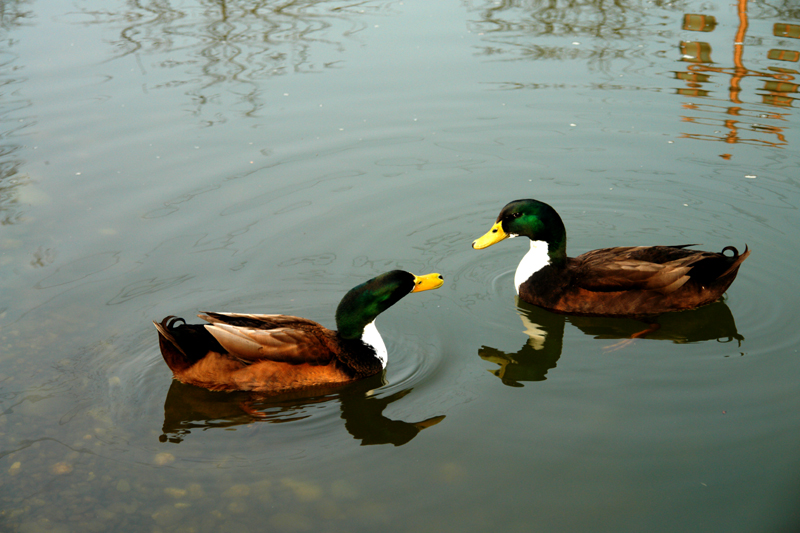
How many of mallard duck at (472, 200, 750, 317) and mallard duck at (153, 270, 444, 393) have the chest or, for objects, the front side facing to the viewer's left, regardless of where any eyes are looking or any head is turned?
1

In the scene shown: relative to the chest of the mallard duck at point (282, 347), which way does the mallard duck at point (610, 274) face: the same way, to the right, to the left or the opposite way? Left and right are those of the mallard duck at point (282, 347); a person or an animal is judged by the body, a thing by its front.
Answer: the opposite way

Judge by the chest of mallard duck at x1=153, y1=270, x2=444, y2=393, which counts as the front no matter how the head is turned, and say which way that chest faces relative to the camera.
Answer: to the viewer's right

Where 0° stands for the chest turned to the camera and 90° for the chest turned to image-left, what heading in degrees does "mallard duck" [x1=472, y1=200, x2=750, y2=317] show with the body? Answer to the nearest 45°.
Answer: approximately 90°

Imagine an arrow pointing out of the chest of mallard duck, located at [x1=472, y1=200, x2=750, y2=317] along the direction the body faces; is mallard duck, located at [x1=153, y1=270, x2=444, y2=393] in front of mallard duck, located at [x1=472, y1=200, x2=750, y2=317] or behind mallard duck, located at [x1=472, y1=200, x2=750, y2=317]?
in front

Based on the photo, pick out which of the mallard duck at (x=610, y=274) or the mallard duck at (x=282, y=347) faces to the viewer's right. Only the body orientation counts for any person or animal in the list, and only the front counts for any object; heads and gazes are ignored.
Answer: the mallard duck at (x=282, y=347)
